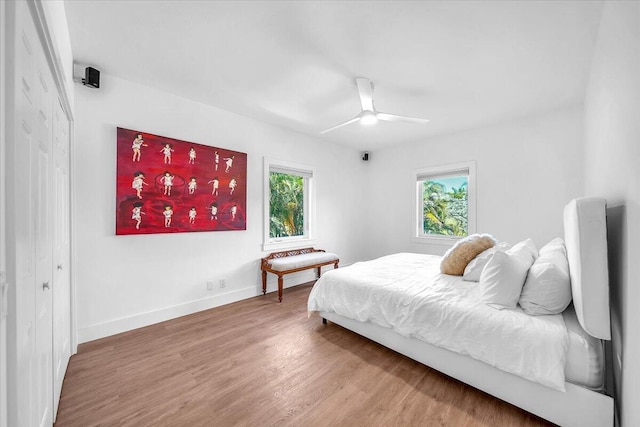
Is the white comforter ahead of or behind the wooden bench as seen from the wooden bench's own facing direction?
ahead

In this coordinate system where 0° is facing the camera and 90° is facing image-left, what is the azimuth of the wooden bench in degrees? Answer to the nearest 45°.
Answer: approximately 315°

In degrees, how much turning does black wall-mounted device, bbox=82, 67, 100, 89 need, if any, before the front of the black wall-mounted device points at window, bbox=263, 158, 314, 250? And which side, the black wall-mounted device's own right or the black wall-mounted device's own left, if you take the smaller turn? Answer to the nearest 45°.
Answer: approximately 45° to the black wall-mounted device's own left

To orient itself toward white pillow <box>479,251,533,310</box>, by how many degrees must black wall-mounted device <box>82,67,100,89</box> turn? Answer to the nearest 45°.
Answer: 0° — it already faces it

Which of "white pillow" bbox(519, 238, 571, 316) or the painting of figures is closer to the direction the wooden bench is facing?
the white pillow

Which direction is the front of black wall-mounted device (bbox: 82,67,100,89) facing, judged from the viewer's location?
facing the viewer and to the right of the viewer

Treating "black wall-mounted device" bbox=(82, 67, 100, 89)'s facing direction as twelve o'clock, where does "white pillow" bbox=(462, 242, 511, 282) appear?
The white pillow is roughly at 12 o'clock from the black wall-mounted device.

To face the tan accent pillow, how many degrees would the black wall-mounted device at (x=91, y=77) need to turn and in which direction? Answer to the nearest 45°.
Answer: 0° — it already faces it
